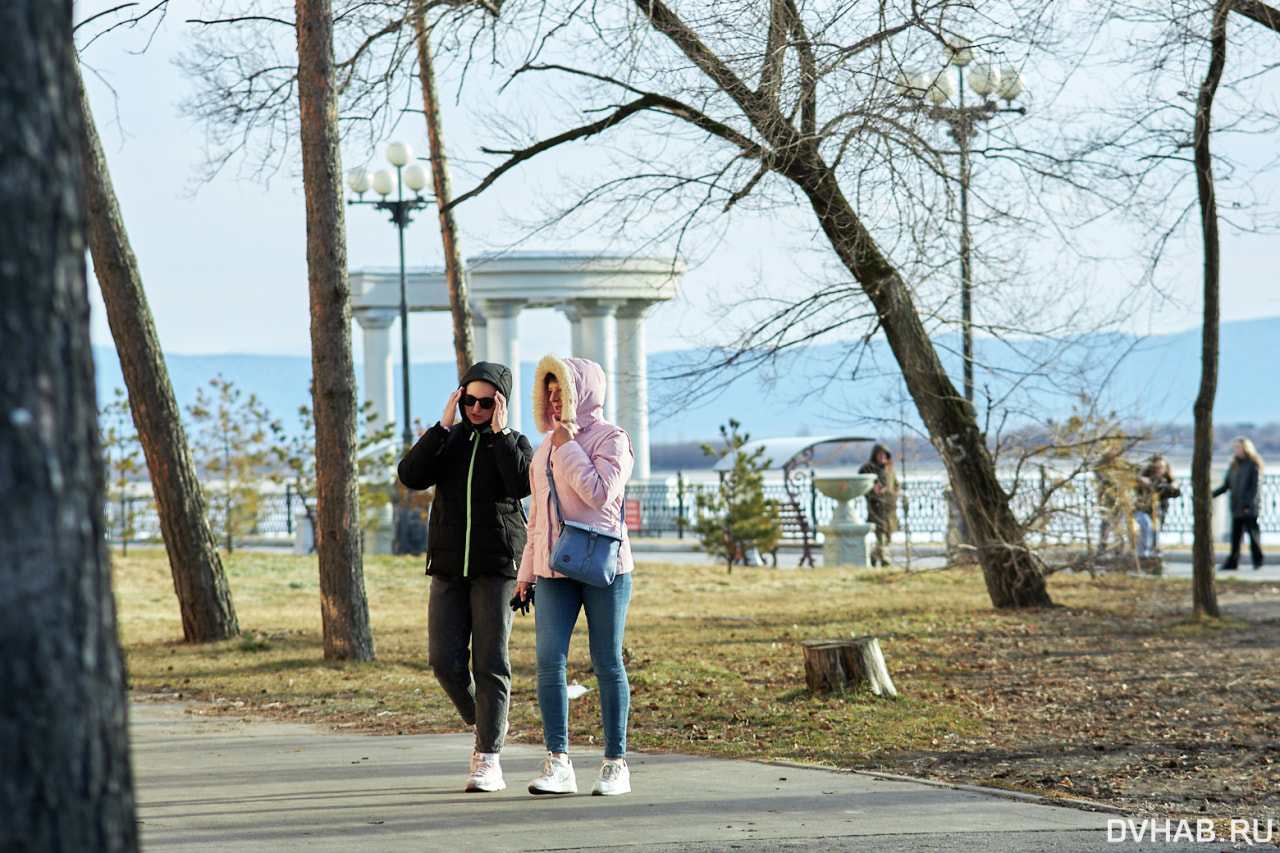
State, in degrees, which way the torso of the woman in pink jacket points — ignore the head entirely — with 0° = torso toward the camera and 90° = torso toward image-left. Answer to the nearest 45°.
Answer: approximately 45°

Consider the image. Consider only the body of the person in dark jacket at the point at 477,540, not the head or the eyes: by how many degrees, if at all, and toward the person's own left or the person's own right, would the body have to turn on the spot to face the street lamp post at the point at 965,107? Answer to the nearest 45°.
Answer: approximately 135° to the person's own left

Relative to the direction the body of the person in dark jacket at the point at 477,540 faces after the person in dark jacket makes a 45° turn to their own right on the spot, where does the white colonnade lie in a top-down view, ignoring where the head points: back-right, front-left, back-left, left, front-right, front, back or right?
back-right

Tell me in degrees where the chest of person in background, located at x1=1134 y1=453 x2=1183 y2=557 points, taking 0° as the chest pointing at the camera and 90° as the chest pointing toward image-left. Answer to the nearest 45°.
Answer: approximately 0°

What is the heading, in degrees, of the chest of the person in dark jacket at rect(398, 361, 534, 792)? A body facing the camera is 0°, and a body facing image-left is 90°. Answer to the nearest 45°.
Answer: approximately 0°

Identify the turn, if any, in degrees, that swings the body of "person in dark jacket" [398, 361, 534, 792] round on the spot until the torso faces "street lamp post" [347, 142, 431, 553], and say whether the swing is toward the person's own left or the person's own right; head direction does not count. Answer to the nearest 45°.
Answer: approximately 180°

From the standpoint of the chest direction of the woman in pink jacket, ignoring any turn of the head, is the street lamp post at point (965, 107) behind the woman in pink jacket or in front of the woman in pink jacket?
behind
